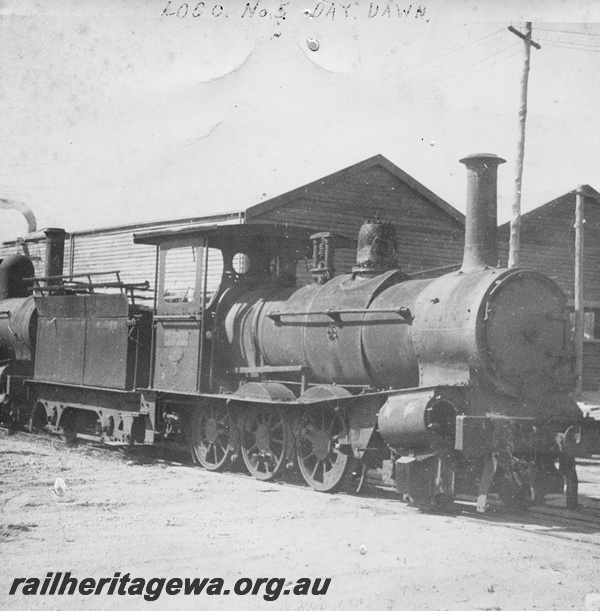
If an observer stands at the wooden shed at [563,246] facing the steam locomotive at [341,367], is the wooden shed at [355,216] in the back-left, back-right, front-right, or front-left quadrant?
front-right

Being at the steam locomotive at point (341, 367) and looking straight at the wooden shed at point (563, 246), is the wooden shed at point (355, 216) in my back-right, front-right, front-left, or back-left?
front-left

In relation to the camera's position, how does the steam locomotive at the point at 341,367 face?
facing the viewer and to the right of the viewer

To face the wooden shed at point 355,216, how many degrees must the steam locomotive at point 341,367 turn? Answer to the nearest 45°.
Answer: approximately 135° to its left

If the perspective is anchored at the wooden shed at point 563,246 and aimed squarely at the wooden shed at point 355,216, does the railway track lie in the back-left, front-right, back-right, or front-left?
front-left

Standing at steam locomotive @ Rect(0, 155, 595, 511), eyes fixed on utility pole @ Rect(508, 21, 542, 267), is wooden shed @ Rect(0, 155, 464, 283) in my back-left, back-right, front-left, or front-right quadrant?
front-left

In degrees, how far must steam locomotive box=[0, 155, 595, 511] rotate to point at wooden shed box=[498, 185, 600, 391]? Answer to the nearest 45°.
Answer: approximately 90° to its left

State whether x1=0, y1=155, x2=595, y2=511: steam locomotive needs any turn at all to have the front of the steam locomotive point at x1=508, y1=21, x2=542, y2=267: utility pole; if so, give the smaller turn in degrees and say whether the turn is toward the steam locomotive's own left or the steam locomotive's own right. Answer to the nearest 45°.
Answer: approximately 90° to the steam locomotive's own left
